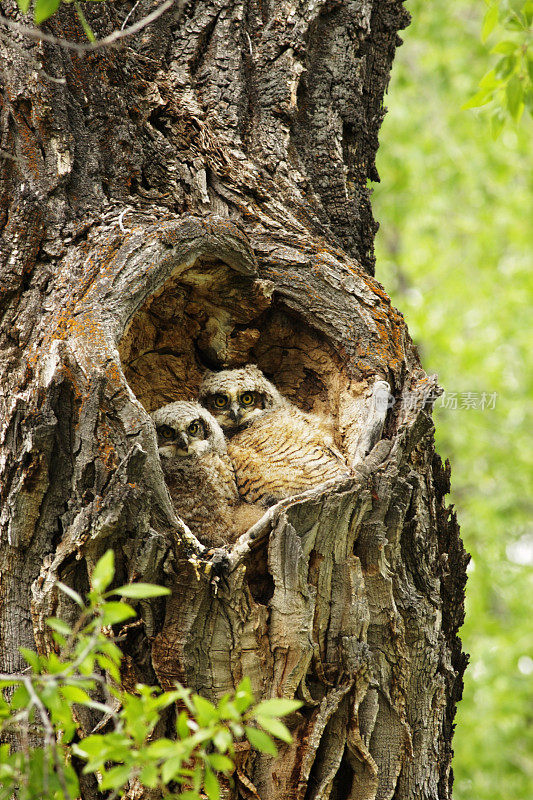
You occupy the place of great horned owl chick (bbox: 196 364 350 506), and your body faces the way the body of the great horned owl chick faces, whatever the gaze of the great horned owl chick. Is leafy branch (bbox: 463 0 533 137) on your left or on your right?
on your left

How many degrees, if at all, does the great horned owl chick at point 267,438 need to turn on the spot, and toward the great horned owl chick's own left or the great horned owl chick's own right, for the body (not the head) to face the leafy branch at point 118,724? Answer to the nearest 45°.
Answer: approximately 45° to the great horned owl chick's own left

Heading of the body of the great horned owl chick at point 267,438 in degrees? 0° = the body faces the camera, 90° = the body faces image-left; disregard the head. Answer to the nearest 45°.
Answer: approximately 45°
